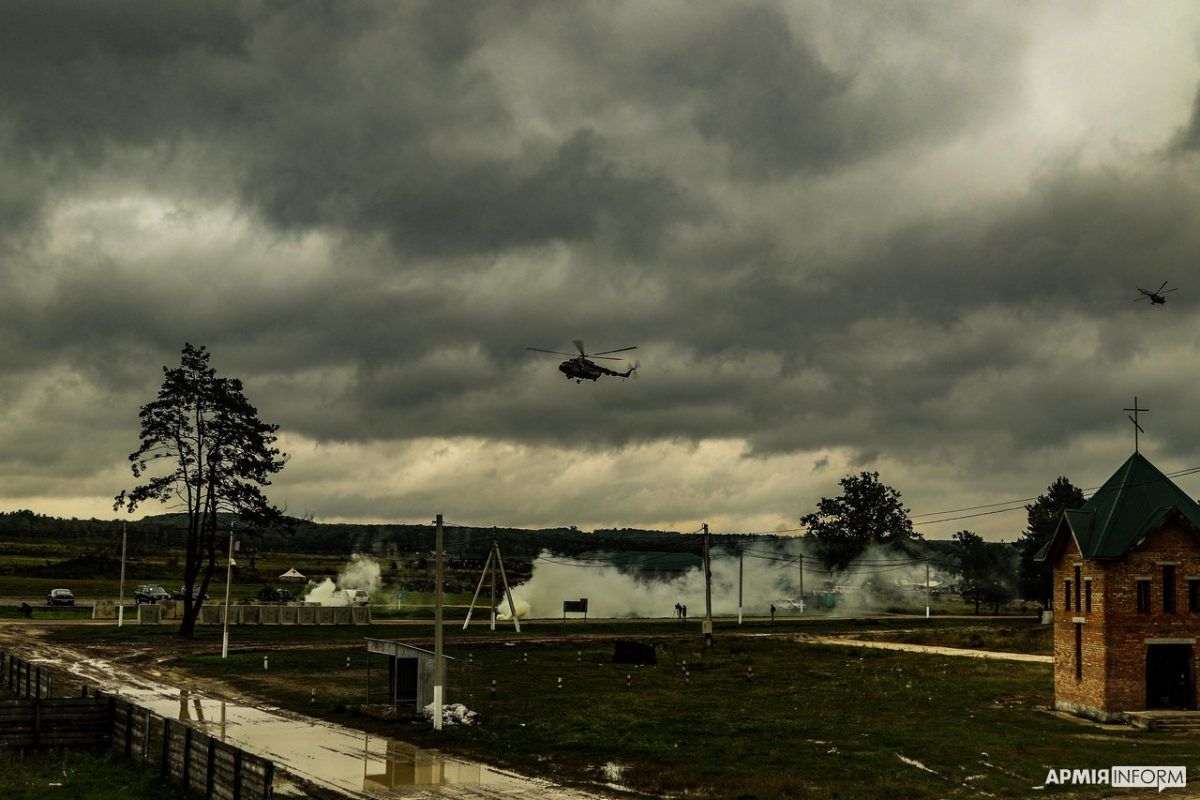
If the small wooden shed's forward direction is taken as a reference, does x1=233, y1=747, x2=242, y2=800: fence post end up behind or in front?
in front

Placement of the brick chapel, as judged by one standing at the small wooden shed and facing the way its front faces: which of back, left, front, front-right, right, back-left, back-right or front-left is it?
back-left

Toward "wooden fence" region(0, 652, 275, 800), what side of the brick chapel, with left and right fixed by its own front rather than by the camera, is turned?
right

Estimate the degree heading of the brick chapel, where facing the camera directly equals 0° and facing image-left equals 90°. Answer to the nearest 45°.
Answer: approximately 315°

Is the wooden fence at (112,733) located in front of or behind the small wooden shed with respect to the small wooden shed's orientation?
in front

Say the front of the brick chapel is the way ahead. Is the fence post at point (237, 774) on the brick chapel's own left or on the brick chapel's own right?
on the brick chapel's own right

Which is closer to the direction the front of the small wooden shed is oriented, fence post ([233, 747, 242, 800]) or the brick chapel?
the fence post

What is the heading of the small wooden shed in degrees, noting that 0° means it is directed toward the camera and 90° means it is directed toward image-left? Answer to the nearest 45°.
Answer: approximately 45°

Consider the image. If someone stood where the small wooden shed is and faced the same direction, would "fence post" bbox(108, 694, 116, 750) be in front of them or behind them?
in front
